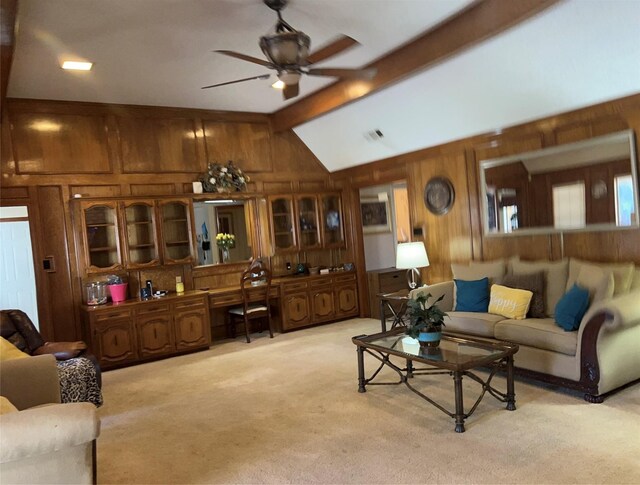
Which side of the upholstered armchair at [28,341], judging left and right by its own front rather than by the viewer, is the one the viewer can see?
right

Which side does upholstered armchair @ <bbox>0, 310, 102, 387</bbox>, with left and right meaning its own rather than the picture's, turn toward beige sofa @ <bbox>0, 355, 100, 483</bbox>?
right

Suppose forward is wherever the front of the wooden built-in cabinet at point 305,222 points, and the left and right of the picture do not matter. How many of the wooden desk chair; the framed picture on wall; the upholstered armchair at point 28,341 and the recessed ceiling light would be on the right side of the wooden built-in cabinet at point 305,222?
3

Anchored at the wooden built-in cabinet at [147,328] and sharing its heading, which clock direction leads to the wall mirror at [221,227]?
The wall mirror is roughly at 8 o'clock from the wooden built-in cabinet.

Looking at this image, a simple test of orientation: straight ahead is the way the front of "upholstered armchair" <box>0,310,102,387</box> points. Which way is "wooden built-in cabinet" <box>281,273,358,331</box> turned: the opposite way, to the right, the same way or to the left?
to the right

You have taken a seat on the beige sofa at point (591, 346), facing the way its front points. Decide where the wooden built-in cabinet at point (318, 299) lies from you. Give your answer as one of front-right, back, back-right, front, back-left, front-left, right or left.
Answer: right

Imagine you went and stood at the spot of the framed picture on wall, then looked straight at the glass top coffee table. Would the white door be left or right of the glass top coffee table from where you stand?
right

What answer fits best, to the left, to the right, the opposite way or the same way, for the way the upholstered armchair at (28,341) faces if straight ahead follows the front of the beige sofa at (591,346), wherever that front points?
the opposite way

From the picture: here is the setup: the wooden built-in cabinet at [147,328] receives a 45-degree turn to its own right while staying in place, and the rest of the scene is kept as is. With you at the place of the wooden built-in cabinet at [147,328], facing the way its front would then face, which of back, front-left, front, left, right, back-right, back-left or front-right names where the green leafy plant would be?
left

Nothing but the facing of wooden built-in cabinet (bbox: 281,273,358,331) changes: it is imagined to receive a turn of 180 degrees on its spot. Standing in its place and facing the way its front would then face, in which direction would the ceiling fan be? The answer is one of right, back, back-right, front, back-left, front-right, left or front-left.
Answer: back-left

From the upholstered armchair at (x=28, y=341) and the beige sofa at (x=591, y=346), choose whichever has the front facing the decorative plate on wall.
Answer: the upholstered armchair

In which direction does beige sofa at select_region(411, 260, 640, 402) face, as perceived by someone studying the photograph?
facing the viewer and to the left of the viewer

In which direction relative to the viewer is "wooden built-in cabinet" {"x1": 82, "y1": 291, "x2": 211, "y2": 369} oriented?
toward the camera

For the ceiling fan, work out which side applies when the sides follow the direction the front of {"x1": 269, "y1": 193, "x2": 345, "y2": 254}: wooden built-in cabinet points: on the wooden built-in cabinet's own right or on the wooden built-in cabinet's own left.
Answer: on the wooden built-in cabinet's own right
